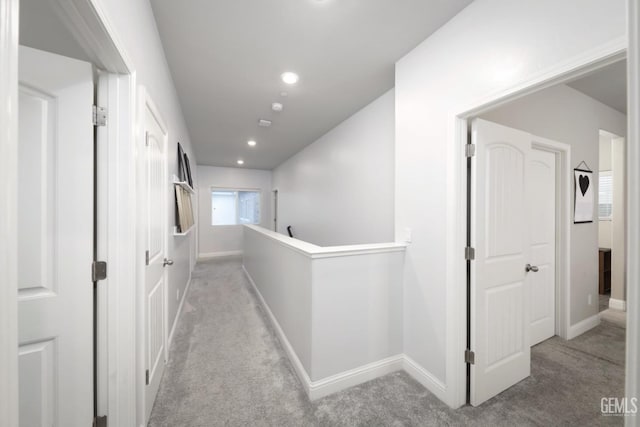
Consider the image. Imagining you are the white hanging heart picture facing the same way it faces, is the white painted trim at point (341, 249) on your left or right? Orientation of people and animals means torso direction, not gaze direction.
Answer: on your right

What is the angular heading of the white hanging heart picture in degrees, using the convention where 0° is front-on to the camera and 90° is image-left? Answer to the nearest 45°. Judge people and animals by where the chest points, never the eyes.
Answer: approximately 315°

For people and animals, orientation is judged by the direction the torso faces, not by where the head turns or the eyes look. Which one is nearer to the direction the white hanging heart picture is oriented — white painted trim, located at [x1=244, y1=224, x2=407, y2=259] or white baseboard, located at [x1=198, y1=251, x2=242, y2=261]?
the white painted trim

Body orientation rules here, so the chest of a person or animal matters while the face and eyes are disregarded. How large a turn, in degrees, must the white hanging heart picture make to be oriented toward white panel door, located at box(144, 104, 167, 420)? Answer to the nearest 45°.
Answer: approximately 90° to its right

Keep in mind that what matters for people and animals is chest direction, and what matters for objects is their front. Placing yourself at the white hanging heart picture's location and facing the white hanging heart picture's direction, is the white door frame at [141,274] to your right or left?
on your right

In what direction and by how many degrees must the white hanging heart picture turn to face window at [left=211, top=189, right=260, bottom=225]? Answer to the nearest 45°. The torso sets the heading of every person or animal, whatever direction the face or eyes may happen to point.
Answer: approximately 135° to its right

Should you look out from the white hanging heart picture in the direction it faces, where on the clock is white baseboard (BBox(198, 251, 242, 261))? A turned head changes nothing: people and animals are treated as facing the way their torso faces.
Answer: The white baseboard is roughly at 4 o'clock from the white hanging heart picture.

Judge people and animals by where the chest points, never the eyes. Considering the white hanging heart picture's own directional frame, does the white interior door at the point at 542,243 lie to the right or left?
on its right

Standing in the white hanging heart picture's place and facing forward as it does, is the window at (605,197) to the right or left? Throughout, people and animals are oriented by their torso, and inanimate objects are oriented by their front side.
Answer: on its left

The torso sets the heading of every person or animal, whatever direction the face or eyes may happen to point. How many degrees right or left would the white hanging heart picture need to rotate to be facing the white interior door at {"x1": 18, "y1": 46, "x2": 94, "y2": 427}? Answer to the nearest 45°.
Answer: approximately 45° to its right
